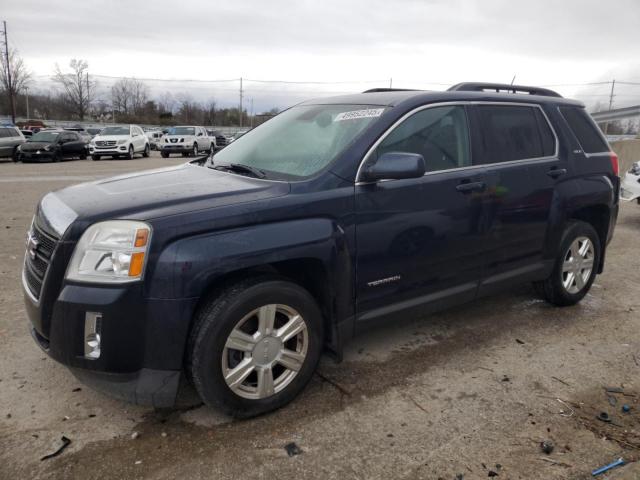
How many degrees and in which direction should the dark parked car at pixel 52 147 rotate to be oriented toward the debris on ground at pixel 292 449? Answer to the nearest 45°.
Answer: approximately 45° to its left

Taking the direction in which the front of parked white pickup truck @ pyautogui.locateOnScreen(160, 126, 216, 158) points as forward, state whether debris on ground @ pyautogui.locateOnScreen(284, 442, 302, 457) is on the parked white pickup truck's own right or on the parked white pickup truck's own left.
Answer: on the parked white pickup truck's own left

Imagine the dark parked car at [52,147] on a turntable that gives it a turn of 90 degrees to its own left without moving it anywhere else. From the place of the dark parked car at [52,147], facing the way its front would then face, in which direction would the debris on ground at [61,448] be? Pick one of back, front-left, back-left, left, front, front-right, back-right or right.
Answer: front-right

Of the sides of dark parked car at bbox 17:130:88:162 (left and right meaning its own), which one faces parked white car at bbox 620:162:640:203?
left

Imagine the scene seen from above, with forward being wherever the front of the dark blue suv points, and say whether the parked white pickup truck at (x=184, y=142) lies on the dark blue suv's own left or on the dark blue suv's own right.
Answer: on the dark blue suv's own right

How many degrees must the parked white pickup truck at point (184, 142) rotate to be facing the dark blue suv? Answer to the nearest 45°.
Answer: approximately 45° to its left

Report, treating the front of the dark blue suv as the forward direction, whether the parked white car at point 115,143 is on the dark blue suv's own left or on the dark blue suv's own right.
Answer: on the dark blue suv's own right

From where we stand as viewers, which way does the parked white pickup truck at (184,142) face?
facing the viewer and to the left of the viewer

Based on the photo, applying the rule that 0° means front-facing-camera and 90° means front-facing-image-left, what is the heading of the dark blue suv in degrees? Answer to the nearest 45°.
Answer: approximately 45°
